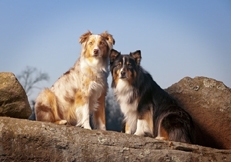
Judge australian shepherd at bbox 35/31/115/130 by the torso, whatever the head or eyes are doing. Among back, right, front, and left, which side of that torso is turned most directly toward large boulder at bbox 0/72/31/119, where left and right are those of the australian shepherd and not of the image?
right

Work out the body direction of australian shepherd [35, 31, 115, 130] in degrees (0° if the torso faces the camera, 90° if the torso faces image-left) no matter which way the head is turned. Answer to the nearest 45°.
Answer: approximately 315°

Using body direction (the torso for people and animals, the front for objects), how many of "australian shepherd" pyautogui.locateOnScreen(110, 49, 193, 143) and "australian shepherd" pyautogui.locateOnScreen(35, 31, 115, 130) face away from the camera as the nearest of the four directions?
0

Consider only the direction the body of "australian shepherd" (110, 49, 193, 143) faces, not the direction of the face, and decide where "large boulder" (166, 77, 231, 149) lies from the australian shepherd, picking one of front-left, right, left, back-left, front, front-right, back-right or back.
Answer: back

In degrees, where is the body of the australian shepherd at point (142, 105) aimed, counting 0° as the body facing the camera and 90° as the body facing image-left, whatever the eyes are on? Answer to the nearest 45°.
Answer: approximately 45°
